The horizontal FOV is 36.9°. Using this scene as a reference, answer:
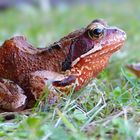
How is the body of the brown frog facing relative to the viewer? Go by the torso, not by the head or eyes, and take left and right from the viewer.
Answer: facing to the right of the viewer
